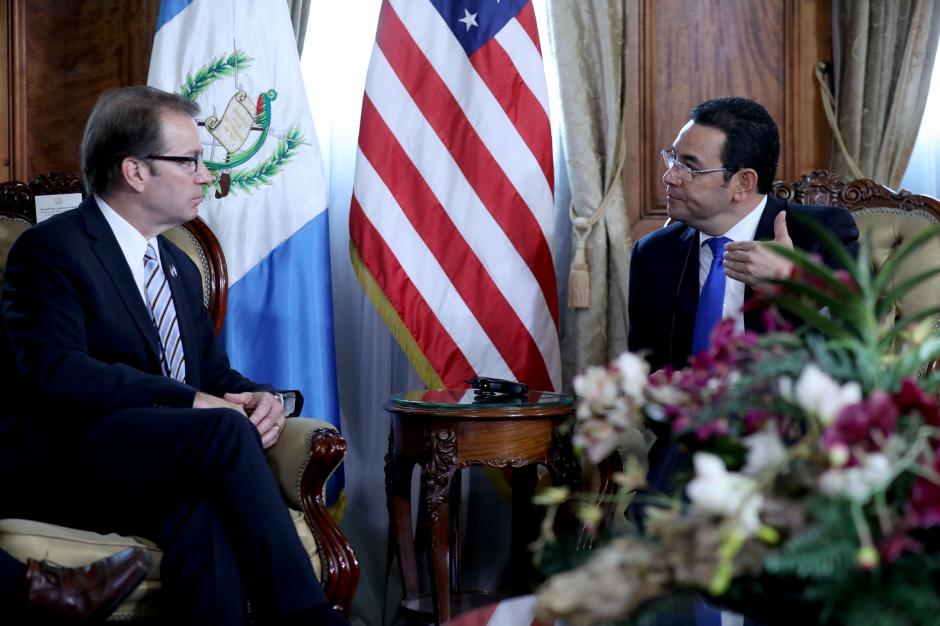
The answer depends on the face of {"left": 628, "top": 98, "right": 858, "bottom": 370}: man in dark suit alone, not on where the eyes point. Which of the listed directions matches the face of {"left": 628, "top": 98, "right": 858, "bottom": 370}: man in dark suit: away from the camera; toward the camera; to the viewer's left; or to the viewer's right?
to the viewer's left

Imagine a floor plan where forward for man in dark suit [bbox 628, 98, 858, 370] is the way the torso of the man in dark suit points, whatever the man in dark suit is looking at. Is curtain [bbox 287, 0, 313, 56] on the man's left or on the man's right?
on the man's right

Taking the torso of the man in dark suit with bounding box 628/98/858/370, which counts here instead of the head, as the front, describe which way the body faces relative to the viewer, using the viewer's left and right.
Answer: facing the viewer and to the left of the viewer

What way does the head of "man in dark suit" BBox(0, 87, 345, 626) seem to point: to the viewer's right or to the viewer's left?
to the viewer's right

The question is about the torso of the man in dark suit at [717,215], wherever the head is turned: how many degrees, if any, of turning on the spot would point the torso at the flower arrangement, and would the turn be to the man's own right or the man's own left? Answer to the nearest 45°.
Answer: approximately 45° to the man's own left

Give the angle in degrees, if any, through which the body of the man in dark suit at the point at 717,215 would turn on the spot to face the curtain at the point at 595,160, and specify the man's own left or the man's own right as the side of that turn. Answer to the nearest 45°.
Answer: approximately 90° to the man's own right

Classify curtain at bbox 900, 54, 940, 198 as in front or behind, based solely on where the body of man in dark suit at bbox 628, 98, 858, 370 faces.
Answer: behind

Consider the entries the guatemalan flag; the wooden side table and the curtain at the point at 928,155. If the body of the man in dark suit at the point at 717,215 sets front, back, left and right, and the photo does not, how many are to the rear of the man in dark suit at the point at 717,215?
1

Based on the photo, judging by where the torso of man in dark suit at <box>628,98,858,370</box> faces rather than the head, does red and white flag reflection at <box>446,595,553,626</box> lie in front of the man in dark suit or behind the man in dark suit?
in front

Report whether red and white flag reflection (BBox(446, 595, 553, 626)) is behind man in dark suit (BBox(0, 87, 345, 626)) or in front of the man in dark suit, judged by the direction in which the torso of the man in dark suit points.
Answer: in front

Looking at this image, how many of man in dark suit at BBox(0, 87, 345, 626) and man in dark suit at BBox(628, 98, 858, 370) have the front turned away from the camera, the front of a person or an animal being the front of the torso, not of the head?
0

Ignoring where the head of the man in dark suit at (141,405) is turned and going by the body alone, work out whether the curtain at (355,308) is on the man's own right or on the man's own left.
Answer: on the man's own left

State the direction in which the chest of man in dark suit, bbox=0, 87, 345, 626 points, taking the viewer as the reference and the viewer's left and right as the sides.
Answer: facing the viewer and to the right of the viewer
